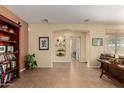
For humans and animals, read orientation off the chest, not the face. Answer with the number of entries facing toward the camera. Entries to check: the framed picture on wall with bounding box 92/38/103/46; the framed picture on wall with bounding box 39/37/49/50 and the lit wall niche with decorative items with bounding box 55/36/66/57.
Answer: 3

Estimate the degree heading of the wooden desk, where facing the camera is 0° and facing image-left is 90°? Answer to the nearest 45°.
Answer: approximately 45°

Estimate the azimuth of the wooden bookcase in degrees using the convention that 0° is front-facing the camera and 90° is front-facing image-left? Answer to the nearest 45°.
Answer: approximately 315°

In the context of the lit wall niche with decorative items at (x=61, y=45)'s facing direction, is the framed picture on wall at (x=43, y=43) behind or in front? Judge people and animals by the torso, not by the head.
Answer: in front

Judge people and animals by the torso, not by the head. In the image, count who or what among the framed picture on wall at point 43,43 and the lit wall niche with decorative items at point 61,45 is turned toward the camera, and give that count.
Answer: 2

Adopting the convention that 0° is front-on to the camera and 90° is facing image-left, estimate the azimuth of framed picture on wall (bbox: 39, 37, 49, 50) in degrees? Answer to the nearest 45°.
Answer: approximately 0°

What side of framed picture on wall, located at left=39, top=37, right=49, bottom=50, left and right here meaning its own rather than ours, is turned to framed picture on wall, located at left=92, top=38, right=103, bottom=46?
left

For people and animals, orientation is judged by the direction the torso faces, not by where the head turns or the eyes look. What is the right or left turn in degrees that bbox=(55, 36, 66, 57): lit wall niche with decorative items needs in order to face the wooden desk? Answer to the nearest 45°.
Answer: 0° — it already faces it

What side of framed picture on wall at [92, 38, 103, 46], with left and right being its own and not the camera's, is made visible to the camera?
front

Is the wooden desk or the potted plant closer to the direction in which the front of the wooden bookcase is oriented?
the wooden desk

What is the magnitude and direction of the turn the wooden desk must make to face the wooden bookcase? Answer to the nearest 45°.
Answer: approximately 45° to its right

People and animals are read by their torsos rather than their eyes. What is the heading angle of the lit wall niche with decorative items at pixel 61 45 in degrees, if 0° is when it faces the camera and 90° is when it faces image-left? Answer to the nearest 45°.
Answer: approximately 0°
